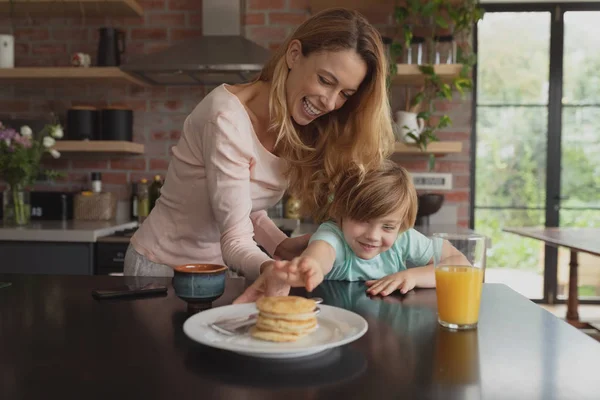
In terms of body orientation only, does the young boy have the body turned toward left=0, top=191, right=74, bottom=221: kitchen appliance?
no

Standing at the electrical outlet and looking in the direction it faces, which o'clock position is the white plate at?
The white plate is roughly at 12 o'clock from the electrical outlet.

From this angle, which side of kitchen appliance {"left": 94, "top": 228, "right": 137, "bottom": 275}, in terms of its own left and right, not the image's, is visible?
front

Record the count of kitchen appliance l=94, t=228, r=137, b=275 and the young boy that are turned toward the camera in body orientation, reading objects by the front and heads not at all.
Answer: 2

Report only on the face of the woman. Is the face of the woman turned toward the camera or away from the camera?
toward the camera

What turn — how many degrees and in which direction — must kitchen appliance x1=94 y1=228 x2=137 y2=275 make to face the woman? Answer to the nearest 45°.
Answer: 0° — it already faces them

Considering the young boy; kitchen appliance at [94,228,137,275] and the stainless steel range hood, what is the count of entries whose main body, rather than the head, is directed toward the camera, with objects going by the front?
3

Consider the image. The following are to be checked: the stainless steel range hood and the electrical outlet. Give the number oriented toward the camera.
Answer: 2

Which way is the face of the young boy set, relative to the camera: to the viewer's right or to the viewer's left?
to the viewer's left

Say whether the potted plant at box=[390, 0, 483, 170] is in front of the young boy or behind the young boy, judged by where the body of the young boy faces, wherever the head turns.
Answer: behind

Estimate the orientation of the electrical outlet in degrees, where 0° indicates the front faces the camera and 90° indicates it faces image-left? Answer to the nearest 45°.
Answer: approximately 0°

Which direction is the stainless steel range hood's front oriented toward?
toward the camera

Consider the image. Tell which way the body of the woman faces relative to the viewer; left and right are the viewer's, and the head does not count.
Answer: facing the viewer and to the right of the viewer

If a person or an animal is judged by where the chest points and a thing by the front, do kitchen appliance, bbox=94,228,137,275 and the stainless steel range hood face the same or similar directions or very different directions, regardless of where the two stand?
same or similar directions

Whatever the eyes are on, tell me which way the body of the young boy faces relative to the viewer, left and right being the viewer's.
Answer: facing the viewer

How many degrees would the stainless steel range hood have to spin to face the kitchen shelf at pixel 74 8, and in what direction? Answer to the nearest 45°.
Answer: approximately 135° to its right

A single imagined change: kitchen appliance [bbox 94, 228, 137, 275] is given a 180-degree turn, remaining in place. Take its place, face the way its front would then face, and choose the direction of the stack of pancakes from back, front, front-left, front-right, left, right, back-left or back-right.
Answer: back
